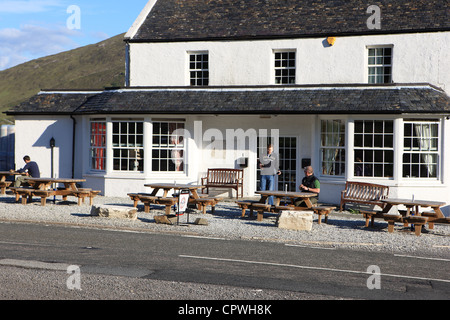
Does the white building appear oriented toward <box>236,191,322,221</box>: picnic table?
yes

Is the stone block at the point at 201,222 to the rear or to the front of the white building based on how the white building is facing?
to the front

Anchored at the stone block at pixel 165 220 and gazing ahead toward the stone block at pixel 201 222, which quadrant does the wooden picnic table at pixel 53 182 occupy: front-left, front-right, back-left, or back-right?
back-left

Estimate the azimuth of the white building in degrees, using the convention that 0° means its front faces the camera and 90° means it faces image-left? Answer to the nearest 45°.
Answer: approximately 0°

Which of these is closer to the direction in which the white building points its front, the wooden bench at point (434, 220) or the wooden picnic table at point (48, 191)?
the wooden bench

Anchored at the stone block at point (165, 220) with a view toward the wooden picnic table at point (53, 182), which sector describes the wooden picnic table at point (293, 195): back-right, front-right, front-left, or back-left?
back-right

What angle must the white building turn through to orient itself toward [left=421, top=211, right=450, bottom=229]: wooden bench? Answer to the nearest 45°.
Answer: approximately 45° to its left

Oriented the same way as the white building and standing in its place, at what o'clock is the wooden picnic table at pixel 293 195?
The wooden picnic table is roughly at 12 o'clock from the white building.

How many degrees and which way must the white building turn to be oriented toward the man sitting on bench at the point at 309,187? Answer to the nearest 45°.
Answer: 0° — it already faces them

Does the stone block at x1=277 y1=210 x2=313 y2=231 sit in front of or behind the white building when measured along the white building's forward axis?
in front

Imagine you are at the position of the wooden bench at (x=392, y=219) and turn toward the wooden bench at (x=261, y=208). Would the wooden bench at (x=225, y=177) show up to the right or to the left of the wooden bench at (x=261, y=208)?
right
